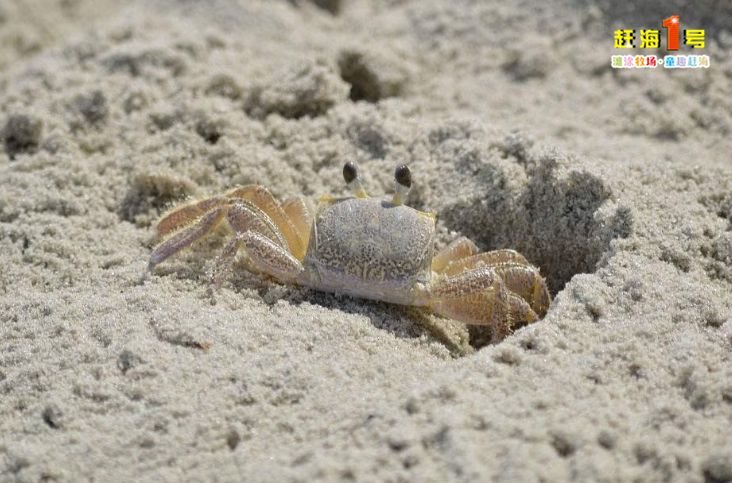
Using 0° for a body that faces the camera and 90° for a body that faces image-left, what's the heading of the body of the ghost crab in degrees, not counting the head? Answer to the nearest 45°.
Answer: approximately 180°
